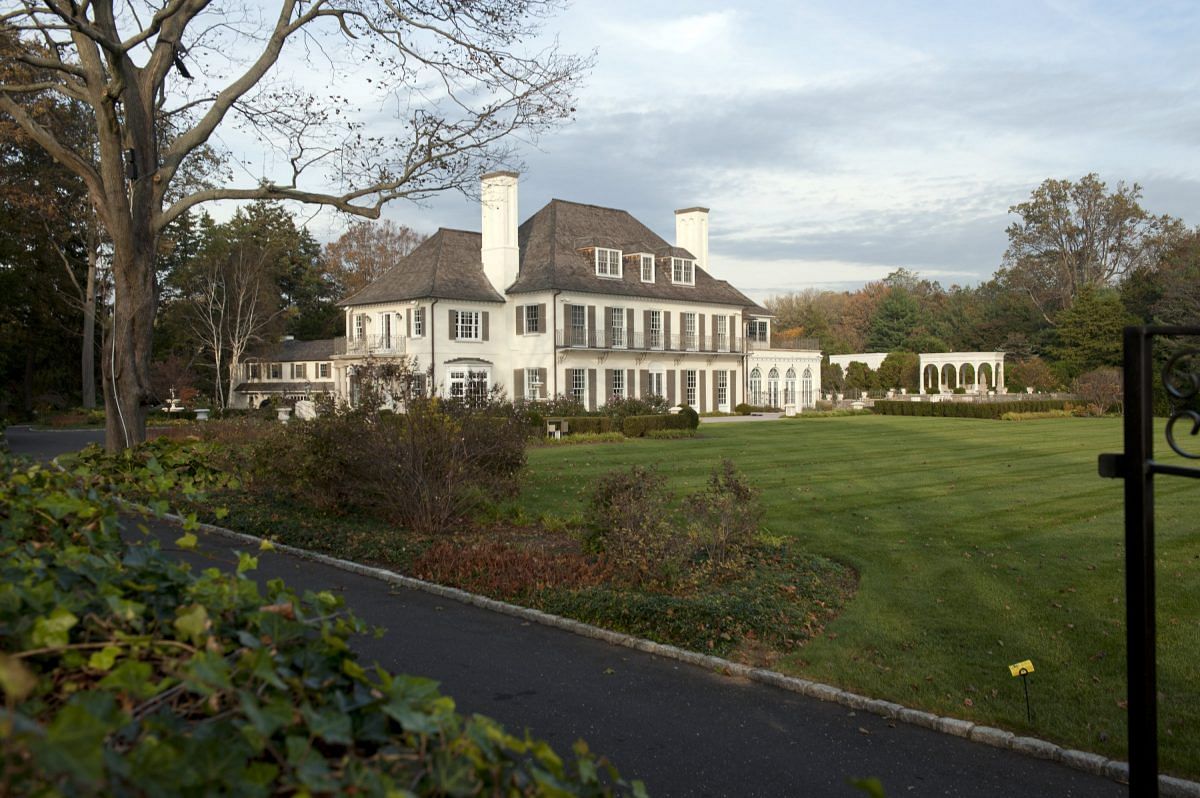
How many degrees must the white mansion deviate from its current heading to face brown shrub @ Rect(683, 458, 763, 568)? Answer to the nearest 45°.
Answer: approximately 45° to its right

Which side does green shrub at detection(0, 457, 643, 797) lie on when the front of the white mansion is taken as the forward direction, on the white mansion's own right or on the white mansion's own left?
on the white mansion's own right

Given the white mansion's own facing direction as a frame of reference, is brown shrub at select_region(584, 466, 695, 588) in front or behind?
in front

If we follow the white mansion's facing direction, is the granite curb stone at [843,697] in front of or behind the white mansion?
in front

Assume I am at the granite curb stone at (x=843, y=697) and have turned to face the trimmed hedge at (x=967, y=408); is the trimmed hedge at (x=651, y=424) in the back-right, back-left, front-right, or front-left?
front-left

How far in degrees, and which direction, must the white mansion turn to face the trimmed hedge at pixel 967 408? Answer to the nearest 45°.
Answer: approximately 45° to its left

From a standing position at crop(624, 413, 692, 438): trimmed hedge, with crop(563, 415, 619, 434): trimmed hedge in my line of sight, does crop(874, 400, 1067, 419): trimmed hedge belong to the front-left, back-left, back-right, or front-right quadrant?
back-right

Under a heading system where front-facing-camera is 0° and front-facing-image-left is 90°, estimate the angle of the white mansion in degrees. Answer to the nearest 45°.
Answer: approximately 315°

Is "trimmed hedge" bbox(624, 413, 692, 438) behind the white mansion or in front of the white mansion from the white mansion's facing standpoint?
in front

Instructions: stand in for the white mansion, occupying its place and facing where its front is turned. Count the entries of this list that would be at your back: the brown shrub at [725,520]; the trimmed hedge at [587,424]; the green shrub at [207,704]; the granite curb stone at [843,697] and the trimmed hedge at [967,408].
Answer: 0
